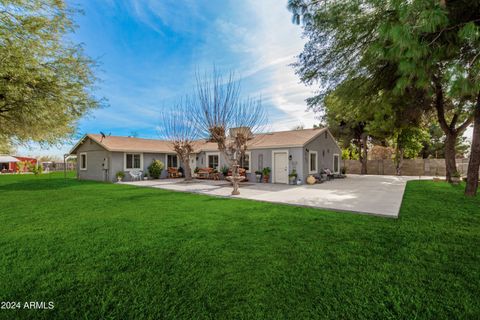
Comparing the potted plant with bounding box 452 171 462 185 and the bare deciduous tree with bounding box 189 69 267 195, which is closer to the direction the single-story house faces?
the bare deciduous tree

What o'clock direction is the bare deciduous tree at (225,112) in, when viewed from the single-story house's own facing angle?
The bare deciduous tree is roughly at 12 o'clock from the single-story house.

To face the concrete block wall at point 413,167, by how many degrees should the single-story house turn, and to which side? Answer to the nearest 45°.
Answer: approximately 90° to its left

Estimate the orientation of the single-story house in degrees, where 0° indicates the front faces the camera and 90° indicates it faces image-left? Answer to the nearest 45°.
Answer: approximately 0°

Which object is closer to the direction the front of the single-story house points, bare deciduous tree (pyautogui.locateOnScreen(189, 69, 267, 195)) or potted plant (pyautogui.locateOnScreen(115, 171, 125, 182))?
the bare deciduous tree

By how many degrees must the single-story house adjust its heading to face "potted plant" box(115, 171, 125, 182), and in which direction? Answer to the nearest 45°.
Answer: approximately 90° to its right

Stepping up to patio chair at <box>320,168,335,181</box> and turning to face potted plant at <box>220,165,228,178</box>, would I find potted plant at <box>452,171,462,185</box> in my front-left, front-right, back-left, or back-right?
back-left

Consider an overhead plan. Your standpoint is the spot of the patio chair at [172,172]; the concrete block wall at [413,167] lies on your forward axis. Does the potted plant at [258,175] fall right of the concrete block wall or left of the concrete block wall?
right

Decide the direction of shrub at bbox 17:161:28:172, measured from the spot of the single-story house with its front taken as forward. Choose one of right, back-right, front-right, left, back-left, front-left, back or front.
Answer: back-right

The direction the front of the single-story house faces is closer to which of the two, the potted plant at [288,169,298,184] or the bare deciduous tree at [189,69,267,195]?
the bare deciduous tree

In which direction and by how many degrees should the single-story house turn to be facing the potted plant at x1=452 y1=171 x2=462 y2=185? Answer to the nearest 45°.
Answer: approximately 45° to its left
